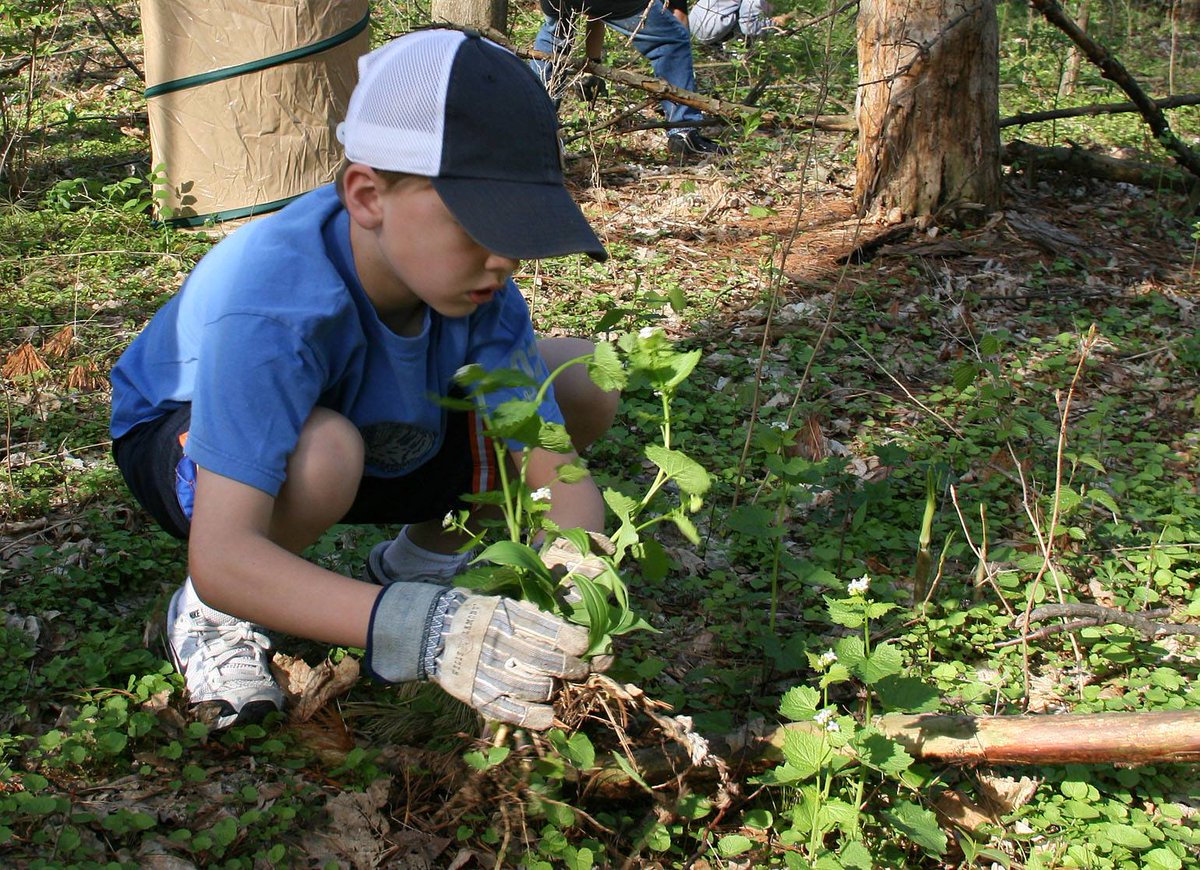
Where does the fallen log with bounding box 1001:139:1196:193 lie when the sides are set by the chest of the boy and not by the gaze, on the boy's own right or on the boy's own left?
on the boy's own left

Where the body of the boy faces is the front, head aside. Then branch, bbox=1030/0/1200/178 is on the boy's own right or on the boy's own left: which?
on the boy's own left

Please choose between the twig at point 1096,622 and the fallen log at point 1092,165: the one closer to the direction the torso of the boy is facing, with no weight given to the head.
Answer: the twig

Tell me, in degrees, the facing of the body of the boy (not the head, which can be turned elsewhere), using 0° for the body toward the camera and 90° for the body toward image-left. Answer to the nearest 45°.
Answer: approximately 315°

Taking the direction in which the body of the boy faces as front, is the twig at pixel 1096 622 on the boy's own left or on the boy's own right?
on the boy's own left

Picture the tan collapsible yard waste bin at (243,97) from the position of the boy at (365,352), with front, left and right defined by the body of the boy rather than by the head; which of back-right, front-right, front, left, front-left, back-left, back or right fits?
back-left

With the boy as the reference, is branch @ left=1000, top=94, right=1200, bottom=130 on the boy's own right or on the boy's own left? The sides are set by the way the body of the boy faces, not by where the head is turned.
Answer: on the boy's own left
